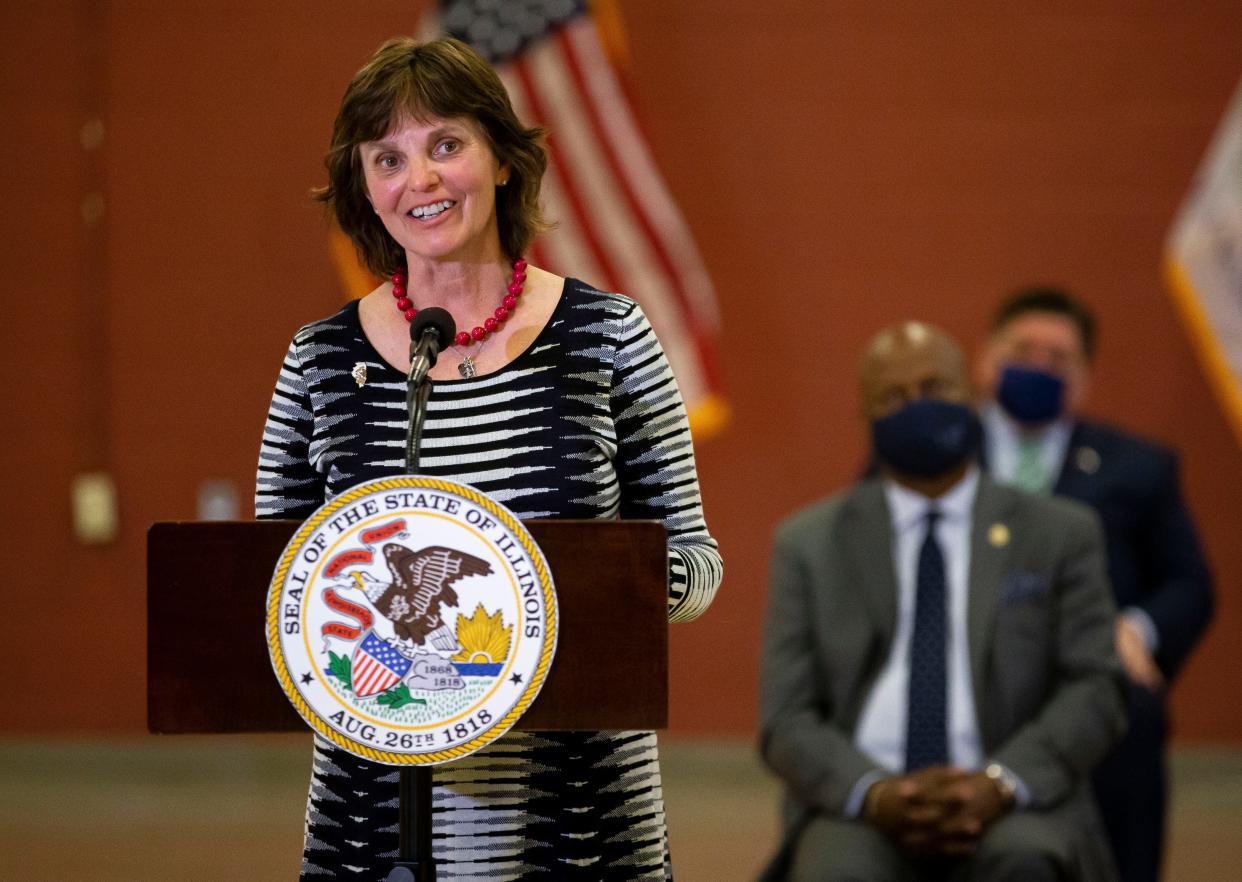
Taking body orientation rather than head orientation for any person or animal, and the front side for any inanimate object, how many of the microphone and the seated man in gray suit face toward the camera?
1

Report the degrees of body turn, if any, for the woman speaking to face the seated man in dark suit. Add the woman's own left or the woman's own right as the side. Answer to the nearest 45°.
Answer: approximately 135° to the woman's own left

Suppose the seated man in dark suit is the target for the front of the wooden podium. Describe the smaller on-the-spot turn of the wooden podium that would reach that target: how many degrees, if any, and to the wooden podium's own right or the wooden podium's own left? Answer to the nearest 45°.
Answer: approximately 135° to the wooden podium's own left

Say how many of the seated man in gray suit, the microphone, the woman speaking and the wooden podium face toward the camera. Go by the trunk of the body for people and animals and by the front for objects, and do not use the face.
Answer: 3

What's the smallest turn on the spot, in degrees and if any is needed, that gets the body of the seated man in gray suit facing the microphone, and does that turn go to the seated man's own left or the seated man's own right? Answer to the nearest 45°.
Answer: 0° — they already face it

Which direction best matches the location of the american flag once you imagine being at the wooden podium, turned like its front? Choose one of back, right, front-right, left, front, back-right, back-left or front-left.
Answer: back

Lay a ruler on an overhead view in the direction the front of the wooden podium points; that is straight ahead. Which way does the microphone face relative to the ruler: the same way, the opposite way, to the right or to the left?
the opposite way

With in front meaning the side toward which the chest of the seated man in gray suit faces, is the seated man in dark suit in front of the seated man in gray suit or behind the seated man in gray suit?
behind

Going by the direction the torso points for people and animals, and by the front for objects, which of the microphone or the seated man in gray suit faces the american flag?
the microphone
